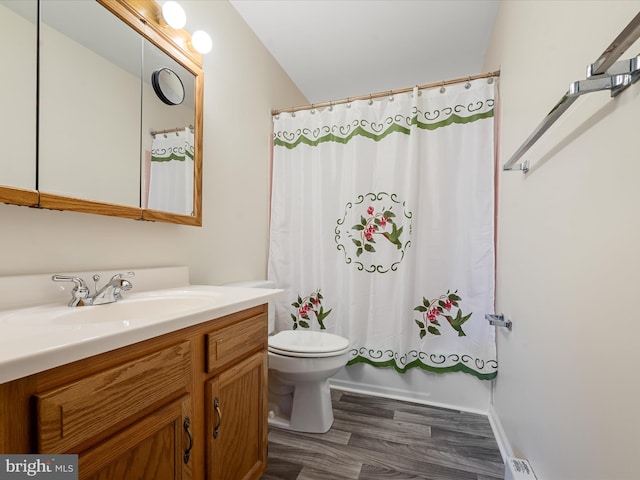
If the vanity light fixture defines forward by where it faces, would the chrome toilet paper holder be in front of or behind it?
in front

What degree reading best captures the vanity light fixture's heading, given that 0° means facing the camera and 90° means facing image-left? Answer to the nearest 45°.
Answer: approximately 315°

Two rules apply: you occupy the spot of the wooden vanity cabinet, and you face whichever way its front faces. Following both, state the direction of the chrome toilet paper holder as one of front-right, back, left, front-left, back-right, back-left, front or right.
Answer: front-left

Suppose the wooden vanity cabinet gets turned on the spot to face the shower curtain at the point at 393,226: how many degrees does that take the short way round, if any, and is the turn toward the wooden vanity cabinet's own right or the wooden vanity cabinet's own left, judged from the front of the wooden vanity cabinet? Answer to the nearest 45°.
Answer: approximately 45° to the wooden vanity cabinet's own left

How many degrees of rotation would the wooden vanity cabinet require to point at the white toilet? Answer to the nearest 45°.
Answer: approximately 90° to its left

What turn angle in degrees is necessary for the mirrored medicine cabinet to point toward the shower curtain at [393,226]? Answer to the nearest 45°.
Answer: approximately 45° to its left
